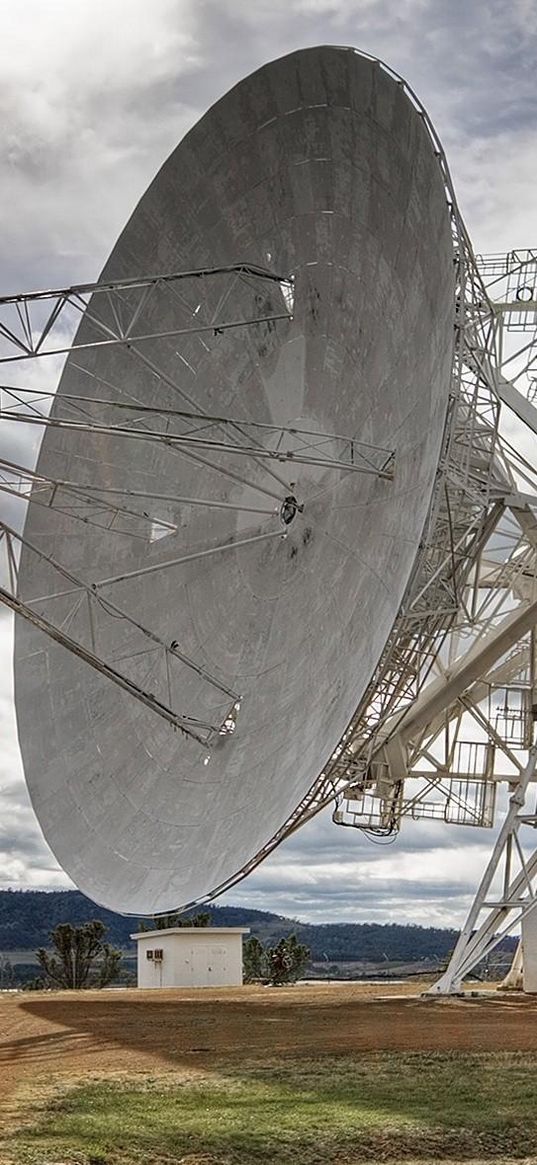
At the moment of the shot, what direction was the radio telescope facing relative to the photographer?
facing the viewer and to the left of the viewer

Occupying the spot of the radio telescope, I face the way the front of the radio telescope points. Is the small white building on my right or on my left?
on my right
